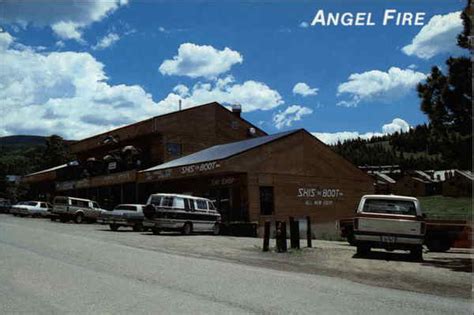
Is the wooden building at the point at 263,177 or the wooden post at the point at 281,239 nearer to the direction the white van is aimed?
the wooden building

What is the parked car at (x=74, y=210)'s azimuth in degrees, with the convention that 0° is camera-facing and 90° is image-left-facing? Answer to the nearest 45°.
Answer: approximately 225°

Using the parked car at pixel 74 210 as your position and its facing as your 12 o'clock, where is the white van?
The white van is roughly at 4 o'clock from the parked car.

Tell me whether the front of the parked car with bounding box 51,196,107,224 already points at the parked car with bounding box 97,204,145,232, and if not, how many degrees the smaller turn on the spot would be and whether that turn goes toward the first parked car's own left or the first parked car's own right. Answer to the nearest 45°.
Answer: approximately 135° to the first parked car's own right

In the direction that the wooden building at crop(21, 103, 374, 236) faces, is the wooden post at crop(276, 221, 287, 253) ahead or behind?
ahead

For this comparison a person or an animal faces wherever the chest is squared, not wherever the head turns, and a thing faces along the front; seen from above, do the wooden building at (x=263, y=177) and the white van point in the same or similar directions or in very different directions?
very different directions

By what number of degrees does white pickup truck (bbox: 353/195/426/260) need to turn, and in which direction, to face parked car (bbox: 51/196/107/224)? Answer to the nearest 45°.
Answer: approximately 45° to its left

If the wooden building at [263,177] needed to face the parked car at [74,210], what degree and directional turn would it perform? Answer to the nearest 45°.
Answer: approximately 45° to its right

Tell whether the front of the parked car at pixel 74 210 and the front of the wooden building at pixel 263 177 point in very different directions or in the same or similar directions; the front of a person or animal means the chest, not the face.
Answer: very different directions

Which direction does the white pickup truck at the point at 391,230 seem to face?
away from the camera

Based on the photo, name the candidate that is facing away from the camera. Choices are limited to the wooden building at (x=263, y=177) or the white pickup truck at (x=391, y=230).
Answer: the white pickup truck

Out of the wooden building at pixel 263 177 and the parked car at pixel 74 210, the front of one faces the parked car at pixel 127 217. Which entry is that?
the wooden building
